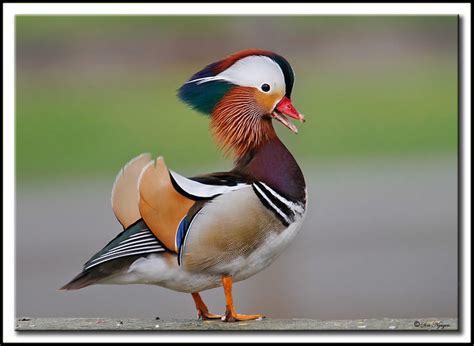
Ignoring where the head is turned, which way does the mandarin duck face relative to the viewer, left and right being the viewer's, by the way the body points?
facing to the right of the viewer
